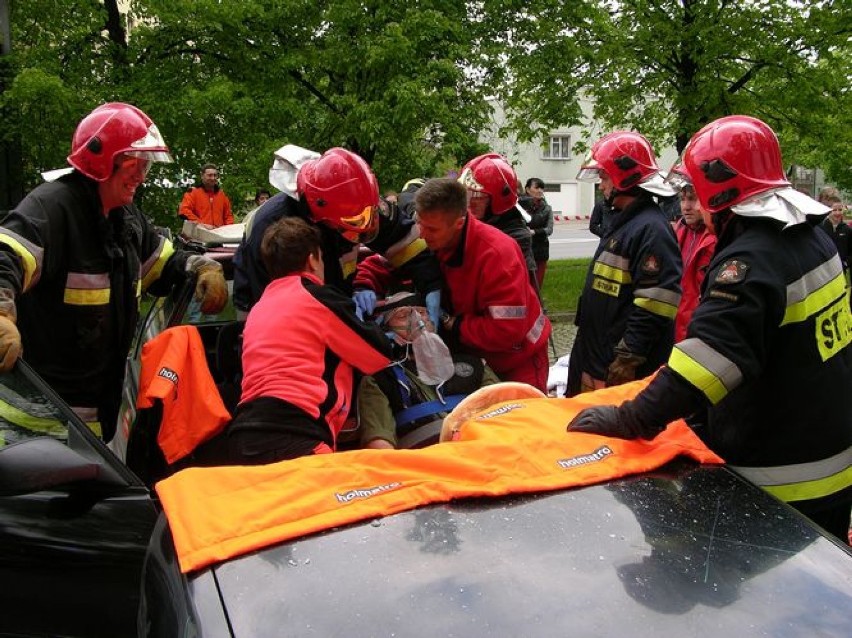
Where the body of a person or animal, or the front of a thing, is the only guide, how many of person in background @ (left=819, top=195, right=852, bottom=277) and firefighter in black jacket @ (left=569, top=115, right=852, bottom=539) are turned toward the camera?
1

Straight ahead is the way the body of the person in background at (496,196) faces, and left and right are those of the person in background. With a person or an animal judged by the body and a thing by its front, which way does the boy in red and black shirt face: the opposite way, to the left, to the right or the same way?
the opposite way

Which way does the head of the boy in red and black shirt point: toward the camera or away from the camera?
away from the camera

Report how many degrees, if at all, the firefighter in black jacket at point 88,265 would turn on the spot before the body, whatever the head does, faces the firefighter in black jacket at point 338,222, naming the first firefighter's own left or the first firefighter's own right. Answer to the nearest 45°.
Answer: approximately 45° to the first firefighter's own left

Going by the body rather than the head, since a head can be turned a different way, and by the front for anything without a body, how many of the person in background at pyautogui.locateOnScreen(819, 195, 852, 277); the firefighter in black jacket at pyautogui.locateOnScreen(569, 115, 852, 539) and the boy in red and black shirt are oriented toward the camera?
1

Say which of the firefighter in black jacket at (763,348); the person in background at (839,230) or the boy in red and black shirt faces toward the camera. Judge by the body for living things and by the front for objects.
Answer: the person in background

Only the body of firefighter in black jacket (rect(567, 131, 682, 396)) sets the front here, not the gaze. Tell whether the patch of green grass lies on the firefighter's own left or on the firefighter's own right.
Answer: on the firefighter's own right

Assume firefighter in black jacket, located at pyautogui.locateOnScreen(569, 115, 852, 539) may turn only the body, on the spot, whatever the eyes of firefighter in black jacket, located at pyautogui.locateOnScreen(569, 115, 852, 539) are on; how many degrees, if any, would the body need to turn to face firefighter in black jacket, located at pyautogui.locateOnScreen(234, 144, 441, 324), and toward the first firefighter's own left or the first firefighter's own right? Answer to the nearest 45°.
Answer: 0° — they already face them

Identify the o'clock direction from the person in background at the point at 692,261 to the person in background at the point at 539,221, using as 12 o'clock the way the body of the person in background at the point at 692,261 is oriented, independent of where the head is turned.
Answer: the person in background at the point at 539,221 is roughly at 4 o'clock from the person in background at the point at 692,261.

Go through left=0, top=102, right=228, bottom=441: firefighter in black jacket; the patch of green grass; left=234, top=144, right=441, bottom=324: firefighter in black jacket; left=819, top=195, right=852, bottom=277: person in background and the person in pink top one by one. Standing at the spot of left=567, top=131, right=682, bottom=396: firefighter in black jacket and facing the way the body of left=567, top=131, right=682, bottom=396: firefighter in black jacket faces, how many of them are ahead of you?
3

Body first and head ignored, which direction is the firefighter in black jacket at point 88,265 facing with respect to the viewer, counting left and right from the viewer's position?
facing the viewer and to the right of the viewer

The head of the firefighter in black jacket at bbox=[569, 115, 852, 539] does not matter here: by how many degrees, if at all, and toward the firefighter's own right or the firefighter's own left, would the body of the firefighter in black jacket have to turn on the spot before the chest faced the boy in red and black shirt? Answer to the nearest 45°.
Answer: approximately 45° to the firefighter's own left

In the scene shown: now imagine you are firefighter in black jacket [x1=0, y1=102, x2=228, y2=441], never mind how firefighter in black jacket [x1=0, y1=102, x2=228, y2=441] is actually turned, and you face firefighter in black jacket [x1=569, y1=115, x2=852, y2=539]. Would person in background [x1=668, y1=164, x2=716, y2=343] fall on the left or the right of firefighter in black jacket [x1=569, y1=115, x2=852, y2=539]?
left

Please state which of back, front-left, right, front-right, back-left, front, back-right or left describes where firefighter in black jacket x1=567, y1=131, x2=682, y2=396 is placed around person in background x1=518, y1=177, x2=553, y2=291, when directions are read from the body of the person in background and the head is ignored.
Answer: front-left
